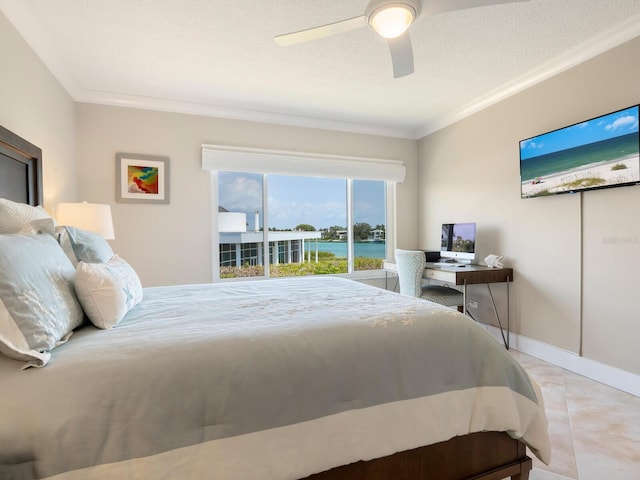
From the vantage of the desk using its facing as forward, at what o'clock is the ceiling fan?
The ceiling fan is roughly at 11 o'clock from the desk.

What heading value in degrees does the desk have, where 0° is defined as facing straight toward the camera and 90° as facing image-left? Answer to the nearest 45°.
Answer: approximately 45°

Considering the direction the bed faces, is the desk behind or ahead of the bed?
ahead

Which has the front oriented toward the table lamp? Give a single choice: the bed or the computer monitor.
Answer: the computer monitor

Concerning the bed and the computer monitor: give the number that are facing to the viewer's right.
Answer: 1

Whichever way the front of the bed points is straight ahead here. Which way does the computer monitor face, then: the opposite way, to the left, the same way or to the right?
the opposite way

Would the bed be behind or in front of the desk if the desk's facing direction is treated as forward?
in front

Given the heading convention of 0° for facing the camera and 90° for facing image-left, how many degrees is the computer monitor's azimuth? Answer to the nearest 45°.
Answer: approximately 45°

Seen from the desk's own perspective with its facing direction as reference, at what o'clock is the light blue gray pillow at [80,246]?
The light blue gray pillow is roughly at 12 o'clock from the desk.

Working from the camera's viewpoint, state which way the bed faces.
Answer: facing to the right of the viewer

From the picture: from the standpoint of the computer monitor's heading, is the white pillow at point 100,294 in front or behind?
in front

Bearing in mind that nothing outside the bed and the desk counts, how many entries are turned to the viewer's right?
1

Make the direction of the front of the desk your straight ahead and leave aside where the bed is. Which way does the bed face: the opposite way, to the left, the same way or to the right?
the opposite way

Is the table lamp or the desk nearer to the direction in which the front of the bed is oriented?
the desk
